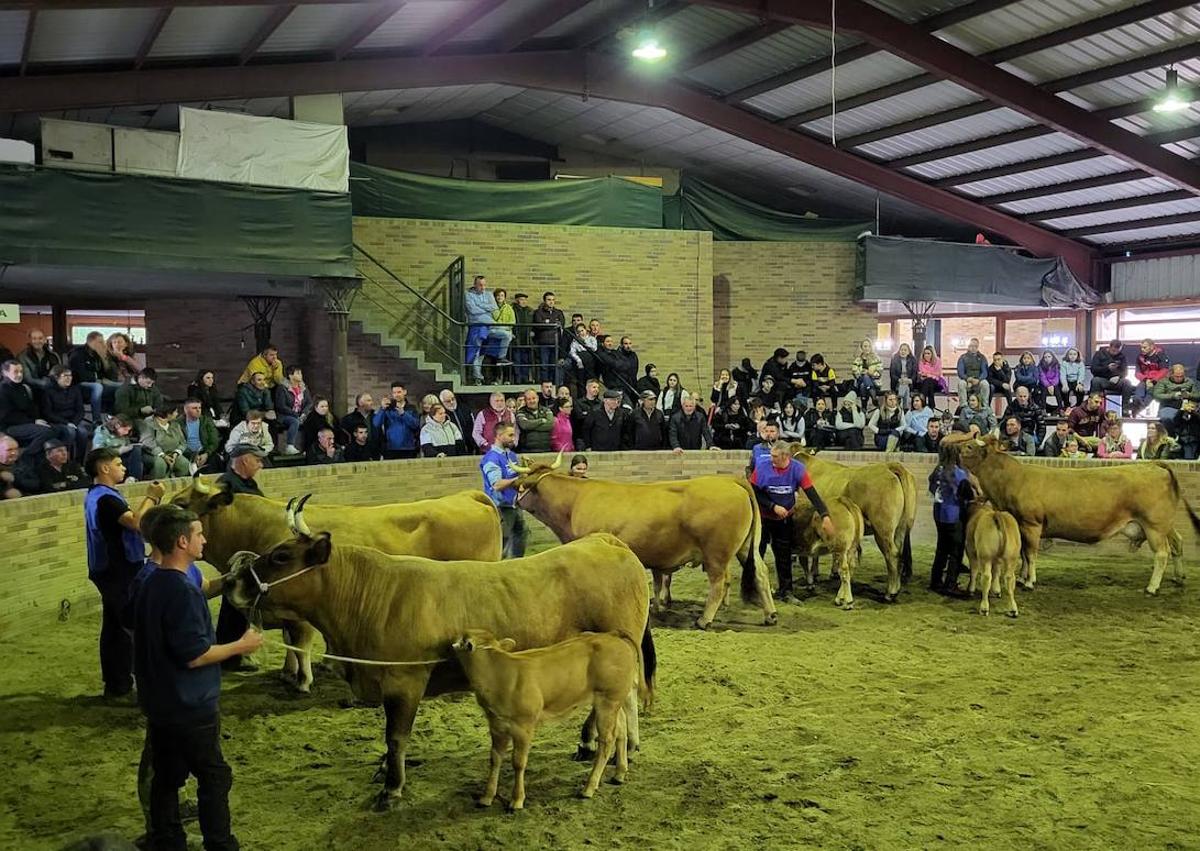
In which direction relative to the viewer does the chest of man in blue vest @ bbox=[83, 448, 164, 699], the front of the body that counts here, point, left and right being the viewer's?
facing to the right of the viewer

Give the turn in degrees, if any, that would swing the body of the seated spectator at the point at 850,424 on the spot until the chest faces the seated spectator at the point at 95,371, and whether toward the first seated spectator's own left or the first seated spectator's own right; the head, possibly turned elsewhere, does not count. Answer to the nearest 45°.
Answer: approximately 45° to the first seated spectator's own right

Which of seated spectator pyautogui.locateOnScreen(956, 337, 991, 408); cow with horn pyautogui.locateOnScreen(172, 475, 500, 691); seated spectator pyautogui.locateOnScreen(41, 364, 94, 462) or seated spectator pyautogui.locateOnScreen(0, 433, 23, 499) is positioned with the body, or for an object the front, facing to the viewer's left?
the cow with horn

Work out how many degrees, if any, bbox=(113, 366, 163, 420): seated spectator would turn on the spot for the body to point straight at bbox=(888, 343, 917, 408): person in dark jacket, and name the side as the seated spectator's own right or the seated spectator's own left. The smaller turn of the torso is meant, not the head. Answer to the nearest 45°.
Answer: approximately 45° to the seated spectator's own left

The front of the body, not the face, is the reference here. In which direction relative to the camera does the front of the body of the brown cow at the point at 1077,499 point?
to the viewer's left

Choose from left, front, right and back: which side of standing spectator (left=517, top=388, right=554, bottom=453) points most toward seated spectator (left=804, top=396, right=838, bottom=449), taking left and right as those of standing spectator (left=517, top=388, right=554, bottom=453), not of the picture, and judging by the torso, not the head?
left

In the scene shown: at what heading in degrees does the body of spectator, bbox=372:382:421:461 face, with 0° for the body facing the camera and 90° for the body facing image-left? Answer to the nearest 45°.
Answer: approximately 0°

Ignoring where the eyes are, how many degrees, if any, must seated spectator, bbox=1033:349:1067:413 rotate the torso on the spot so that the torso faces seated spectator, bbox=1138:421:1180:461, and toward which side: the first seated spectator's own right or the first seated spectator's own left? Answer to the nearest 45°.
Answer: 0° — they already face them

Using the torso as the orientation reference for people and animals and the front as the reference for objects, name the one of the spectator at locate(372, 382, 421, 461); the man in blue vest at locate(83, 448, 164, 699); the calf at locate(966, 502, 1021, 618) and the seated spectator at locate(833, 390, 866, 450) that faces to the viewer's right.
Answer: the man in blue vest

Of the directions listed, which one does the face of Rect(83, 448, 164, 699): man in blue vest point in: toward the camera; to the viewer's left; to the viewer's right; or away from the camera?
to the viewer's right

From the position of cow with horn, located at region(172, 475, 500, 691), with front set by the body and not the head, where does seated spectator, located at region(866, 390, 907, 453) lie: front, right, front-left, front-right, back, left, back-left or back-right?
back-right
